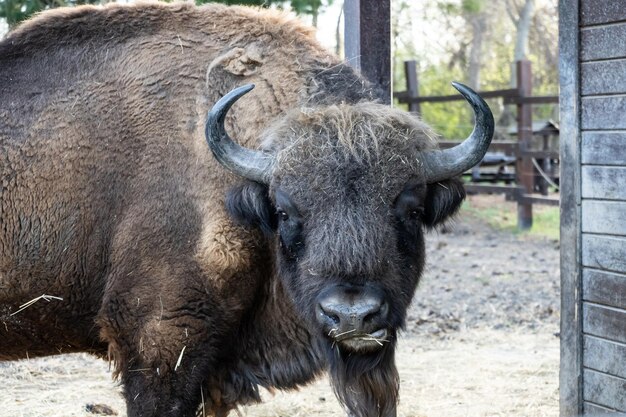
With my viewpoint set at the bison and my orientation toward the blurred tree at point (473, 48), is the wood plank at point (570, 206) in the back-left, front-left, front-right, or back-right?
front-right

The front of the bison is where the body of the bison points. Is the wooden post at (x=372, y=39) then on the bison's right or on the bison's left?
on the bison's left

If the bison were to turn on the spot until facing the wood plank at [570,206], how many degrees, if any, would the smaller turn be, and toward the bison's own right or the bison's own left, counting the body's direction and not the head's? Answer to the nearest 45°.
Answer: approximately 45° to the bison's own left

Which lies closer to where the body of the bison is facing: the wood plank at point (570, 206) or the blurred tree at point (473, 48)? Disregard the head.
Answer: the wood plank

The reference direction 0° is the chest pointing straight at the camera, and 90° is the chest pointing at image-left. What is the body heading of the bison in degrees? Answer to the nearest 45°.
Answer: approximately 315°

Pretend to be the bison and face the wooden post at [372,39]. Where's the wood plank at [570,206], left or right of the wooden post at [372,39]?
right

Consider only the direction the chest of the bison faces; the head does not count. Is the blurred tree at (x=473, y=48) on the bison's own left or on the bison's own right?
on the bison's own left

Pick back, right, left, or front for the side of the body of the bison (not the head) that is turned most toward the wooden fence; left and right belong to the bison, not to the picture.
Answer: left
